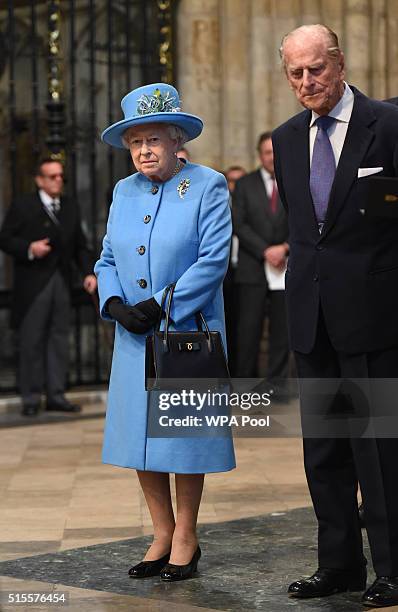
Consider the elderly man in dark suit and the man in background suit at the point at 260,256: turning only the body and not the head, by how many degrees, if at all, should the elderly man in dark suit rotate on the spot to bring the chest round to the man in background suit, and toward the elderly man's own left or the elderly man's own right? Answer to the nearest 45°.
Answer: approximately 135° to the elderly man's own right

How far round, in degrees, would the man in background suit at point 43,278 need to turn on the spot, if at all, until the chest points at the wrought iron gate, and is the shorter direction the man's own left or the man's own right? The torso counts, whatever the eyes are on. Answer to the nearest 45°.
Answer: approximately 135° to the man's own left

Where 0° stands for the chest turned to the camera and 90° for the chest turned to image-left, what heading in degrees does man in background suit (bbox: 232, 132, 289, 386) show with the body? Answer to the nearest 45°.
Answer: approximately 315°

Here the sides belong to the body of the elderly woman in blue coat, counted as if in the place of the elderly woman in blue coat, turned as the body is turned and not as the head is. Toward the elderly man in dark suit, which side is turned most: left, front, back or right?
left

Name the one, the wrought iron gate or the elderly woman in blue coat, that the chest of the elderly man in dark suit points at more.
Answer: the elderly woman in blue coat

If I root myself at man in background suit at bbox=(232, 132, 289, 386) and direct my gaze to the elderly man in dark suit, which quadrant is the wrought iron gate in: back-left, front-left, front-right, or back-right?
back-right

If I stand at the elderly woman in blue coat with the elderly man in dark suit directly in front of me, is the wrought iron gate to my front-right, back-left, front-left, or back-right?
back-left

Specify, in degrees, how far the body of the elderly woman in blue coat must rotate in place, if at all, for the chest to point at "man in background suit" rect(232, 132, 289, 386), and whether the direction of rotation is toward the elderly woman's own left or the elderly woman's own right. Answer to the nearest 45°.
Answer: approximately 135° to the elderly woman's own right
